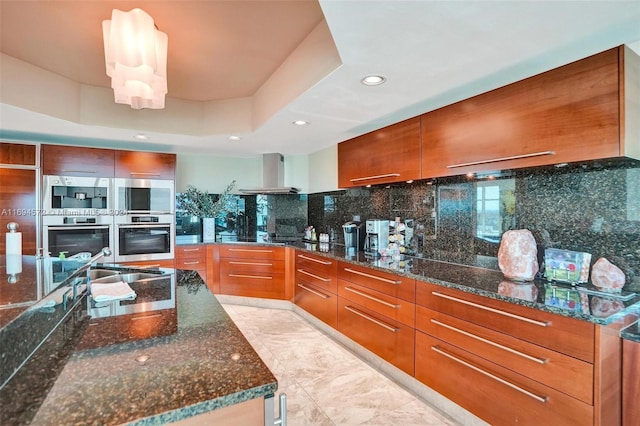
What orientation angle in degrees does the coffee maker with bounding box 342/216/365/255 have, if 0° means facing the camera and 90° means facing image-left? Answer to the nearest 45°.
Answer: approximately 45°

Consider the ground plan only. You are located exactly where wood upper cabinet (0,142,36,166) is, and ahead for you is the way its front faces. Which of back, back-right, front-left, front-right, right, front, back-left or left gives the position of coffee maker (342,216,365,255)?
front-left

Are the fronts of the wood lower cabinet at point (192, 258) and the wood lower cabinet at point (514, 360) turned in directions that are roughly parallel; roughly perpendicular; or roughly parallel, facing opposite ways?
roughly perpendicular

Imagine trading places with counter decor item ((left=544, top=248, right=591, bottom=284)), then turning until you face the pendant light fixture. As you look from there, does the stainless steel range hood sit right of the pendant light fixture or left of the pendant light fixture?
right

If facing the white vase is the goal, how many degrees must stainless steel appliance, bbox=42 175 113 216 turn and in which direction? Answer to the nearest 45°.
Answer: approximately 90° to its left

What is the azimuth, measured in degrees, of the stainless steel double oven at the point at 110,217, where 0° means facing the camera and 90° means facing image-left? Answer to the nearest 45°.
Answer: approximately 0°

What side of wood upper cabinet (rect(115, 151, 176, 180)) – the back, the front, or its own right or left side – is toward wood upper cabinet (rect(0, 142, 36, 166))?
right

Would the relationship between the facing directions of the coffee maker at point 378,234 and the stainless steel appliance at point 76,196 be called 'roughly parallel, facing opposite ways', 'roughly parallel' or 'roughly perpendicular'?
roughly perpendicular

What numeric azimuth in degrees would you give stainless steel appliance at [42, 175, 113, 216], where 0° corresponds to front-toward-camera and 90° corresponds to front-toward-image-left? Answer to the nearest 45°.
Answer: approximately 0°
